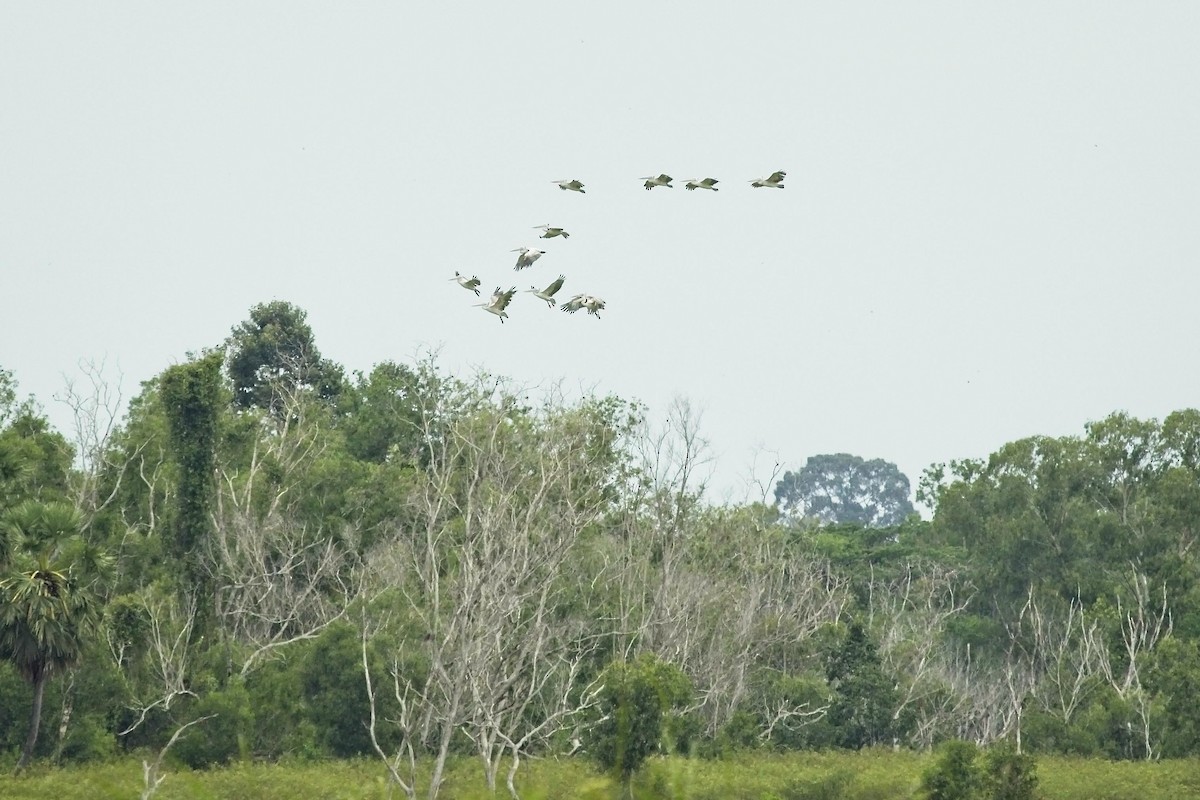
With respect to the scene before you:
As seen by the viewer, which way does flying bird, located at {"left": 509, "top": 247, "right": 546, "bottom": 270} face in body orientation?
to the viewer's left

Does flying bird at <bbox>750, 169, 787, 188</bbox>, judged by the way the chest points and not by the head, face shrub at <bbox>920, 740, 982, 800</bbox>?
no

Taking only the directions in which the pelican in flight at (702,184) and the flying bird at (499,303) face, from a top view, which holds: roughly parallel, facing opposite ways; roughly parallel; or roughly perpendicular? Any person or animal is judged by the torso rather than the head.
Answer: roughly parallel

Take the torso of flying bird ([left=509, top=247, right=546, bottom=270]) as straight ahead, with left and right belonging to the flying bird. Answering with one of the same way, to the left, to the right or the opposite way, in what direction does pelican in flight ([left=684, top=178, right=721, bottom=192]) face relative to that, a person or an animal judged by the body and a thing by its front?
the same way

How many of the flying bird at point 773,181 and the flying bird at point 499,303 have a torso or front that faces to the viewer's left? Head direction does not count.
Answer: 2

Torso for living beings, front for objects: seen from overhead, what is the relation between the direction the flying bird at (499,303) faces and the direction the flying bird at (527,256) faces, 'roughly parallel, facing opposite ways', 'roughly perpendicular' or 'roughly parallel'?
roughly parallel

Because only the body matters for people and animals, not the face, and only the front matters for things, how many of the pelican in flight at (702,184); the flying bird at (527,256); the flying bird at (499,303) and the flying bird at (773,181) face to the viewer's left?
4

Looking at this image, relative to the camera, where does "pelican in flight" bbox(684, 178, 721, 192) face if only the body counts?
to the viewer's left

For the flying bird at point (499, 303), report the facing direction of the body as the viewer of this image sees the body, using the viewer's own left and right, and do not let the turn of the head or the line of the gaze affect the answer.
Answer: facing to the left of the viewer

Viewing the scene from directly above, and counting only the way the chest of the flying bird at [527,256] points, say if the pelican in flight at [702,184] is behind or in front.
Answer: behind

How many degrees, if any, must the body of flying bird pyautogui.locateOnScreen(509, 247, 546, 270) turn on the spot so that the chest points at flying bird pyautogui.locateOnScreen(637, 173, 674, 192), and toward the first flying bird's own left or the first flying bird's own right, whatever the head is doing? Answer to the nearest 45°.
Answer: approximately 180°

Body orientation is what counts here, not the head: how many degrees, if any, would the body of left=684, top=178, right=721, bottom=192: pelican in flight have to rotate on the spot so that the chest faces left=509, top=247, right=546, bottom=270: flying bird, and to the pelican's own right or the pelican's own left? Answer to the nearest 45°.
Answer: approximately 45° to the pelican's own left

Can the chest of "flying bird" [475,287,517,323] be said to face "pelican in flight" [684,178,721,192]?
no

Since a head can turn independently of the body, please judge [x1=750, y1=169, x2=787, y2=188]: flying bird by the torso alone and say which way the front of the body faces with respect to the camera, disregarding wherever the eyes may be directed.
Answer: to the viewer's left

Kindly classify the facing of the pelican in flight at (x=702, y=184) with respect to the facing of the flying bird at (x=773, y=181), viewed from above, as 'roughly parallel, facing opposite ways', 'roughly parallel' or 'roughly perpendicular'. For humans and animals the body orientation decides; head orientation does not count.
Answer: roughly parallel
